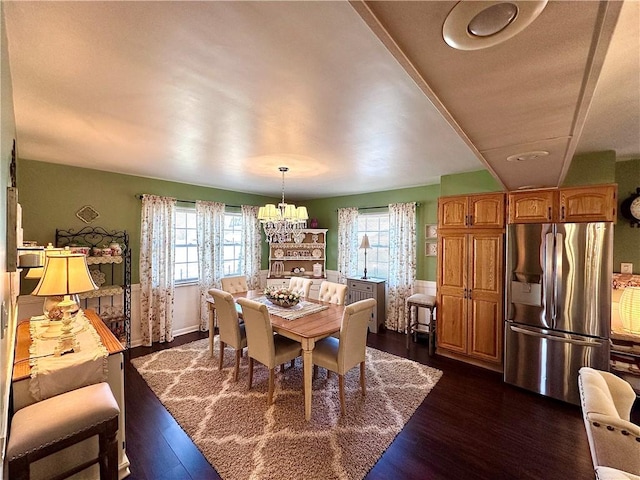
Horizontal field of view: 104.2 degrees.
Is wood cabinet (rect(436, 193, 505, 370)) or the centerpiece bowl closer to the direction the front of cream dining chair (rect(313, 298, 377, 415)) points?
the centerpiece bowl

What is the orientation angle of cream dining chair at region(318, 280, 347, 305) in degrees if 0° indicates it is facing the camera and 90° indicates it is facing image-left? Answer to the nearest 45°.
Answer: approximately 45°

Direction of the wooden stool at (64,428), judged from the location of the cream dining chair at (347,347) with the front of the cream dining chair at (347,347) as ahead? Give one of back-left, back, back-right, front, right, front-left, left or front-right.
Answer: left

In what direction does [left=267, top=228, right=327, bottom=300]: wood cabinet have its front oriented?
toward the camera

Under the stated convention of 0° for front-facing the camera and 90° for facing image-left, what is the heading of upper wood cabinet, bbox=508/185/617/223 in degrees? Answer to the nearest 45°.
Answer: approximately 45°

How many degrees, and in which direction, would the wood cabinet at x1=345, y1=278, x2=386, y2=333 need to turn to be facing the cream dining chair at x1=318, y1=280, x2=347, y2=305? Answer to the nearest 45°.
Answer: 0° — it already faces it

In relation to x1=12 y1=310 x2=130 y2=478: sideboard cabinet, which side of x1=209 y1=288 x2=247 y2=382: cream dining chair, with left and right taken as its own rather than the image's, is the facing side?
back

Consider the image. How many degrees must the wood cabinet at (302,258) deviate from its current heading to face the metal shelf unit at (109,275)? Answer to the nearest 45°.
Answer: approximately 45° to its right

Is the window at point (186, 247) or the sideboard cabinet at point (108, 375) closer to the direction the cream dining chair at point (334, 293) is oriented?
the sideboard cabinet

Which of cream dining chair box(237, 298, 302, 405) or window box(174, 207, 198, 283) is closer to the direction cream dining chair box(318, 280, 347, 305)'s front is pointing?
the cream dining chair

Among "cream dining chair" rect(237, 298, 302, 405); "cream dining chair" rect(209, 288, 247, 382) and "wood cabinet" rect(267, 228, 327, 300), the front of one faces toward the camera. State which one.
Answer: the wood cabinet

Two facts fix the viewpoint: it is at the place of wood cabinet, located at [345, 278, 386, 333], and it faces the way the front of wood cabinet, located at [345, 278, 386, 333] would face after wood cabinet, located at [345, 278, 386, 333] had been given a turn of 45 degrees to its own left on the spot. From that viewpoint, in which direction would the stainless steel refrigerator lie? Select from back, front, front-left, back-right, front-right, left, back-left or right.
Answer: front-left

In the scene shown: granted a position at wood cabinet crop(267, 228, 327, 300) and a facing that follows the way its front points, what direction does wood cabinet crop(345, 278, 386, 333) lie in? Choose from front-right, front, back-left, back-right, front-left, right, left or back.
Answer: front-left

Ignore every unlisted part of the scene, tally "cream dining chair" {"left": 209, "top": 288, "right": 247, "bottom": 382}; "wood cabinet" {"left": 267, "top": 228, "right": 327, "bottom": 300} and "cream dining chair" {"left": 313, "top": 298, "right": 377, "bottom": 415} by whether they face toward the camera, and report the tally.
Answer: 1

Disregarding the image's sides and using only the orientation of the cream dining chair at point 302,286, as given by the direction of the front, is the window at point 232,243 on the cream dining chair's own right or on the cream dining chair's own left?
on the cream dining chair's own right

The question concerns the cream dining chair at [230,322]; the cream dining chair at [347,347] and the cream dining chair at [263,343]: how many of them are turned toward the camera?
0

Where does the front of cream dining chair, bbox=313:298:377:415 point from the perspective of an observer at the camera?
facing away from the viewer and to the left of the viewer

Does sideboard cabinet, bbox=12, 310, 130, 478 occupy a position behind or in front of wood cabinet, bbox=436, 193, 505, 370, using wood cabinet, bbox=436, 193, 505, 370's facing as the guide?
in front

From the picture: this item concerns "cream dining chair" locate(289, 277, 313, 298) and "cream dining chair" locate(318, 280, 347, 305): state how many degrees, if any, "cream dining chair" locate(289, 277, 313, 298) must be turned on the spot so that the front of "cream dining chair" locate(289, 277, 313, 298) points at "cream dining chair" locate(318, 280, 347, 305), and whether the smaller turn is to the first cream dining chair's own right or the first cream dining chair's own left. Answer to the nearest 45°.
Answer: approximately 90° to the first cream dining chair's own left
